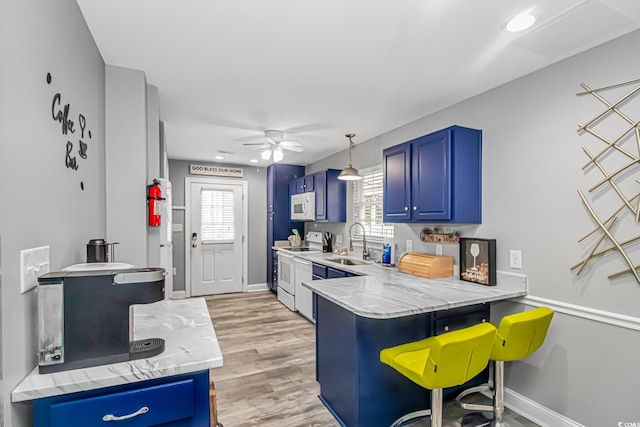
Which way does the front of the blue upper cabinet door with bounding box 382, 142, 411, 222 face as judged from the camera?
facing the viewer and to the left of the viewer

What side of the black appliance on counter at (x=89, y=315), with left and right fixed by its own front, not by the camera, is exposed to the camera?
right

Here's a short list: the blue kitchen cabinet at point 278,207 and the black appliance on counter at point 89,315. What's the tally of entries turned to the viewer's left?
1

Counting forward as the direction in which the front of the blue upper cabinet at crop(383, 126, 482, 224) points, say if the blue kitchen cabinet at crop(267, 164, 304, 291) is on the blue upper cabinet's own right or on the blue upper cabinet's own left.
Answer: on the blue upper cabinet's own right

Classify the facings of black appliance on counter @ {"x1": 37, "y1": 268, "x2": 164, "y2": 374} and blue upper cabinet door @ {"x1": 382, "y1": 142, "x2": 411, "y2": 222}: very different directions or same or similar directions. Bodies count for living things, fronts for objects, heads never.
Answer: very different directions

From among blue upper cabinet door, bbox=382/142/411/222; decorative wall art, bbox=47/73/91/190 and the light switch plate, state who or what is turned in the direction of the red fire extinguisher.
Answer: the blue upper cabinet door

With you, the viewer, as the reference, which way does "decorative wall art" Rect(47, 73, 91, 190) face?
facing the viewer and to the right of the viewer

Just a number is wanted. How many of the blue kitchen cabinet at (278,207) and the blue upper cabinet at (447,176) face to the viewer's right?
0

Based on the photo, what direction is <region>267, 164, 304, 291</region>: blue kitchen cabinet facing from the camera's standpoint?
to the viewer's left
